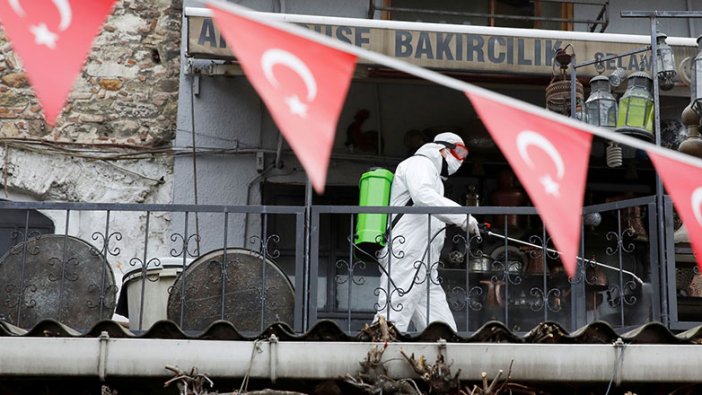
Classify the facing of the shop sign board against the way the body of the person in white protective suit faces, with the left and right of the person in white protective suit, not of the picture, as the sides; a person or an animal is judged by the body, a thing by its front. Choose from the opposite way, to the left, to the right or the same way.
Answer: to the right

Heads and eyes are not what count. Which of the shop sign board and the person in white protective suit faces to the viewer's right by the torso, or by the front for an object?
the person in white protective suit

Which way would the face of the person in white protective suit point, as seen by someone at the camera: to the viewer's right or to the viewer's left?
to the viewer's right

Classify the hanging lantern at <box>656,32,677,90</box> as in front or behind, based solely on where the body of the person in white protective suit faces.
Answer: in front

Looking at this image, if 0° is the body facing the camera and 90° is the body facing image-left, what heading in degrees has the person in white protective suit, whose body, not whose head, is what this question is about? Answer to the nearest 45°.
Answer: approximately 270°

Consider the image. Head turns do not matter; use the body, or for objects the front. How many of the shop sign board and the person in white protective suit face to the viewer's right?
1

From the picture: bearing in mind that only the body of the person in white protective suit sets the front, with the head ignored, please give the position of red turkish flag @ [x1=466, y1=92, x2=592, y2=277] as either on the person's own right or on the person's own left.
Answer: on the person's own right

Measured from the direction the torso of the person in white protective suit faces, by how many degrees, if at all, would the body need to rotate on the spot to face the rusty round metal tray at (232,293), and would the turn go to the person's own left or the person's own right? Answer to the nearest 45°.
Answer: approximately 180°

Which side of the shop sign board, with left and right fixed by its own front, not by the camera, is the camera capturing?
front
